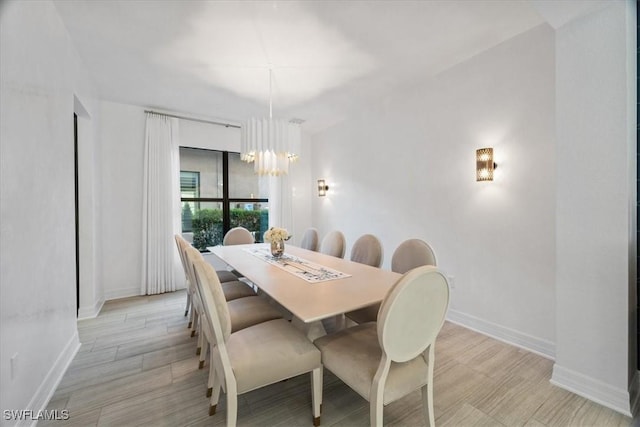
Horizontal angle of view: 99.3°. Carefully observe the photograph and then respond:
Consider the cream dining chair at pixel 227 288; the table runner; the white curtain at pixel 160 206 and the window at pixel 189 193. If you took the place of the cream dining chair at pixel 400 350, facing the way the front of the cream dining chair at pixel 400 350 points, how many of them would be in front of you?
4

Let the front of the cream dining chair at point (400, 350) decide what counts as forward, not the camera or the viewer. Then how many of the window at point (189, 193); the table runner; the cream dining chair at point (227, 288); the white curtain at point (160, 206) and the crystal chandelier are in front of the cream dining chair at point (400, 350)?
5

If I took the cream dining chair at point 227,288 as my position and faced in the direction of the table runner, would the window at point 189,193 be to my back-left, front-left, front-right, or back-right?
back-left

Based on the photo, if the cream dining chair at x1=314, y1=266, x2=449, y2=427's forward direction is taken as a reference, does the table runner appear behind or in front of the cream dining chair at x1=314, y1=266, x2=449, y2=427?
in front

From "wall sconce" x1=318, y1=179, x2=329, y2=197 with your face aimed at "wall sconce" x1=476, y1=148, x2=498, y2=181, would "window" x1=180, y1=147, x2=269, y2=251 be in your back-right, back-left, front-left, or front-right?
back-right

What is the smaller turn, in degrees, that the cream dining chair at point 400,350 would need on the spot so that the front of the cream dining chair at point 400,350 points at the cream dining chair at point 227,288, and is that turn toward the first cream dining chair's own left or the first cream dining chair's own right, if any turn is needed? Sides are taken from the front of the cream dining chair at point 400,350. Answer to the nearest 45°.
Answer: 0° — it already faces it

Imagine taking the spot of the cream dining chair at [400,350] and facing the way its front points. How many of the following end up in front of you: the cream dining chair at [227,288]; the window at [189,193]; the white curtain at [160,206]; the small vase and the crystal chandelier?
5

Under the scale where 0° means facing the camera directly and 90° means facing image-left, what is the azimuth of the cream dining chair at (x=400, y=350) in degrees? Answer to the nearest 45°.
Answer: approximately 135°

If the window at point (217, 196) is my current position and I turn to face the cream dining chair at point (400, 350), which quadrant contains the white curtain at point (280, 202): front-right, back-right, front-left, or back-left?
front-left

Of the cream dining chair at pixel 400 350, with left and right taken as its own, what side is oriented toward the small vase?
front

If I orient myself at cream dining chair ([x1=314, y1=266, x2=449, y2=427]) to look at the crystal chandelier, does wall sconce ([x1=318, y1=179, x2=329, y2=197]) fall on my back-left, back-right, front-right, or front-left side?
front-right

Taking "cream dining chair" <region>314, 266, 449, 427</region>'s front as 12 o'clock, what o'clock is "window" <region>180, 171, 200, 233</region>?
The window is roughly at 12 o'clock from the cream dining chair.

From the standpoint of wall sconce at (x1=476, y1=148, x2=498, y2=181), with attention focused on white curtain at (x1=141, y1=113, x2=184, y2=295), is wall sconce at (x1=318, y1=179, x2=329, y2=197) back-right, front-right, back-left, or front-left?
front-right

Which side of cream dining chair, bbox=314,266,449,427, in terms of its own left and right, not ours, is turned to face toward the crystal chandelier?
front

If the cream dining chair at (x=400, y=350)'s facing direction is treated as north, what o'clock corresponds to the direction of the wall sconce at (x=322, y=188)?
The wall sconce is roughly at 1 o'clock from the cream dining chair.
